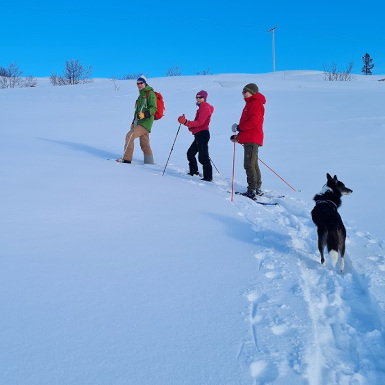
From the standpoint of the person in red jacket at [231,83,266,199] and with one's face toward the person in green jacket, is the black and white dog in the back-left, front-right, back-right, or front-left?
back-left

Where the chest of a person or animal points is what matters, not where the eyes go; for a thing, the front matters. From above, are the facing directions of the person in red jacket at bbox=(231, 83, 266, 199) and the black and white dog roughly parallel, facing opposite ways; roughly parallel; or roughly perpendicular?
roughly perpendicular

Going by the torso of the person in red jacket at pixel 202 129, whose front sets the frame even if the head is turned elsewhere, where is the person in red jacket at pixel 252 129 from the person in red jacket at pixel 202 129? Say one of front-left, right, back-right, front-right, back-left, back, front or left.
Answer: back-left

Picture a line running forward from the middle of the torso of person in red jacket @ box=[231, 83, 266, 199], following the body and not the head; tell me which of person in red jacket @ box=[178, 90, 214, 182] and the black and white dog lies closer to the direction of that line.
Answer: the person in red jacket

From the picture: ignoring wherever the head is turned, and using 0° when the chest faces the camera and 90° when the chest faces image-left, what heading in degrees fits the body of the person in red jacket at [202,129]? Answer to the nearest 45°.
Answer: approximately 90°

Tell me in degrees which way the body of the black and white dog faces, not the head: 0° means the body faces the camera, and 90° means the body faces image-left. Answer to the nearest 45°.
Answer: approximately 180°

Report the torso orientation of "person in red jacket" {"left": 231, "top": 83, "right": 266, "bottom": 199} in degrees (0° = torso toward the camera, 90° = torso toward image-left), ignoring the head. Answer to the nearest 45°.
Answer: approximately 90°

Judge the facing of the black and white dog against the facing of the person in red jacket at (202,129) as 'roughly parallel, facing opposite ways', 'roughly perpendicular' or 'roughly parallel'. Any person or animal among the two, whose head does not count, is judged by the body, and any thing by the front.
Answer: roughly perpendicular
